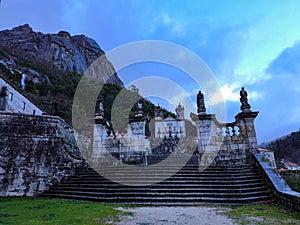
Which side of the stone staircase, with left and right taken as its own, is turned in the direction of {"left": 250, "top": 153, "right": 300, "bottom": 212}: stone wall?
left

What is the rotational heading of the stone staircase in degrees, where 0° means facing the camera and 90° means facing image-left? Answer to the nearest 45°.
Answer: approximately 0°

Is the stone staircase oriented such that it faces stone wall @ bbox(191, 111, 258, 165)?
no

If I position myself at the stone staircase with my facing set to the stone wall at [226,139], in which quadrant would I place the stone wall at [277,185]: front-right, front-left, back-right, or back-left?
front-right

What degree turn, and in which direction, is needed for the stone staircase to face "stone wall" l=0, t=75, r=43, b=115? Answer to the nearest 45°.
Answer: approximately 135° to its right

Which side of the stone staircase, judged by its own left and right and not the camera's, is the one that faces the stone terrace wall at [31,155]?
right
